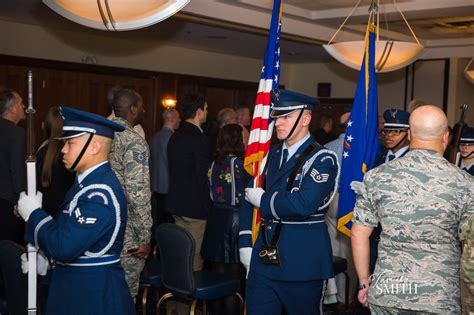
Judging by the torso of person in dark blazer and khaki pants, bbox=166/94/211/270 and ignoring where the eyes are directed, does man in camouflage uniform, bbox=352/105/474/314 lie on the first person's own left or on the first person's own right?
on the first person's own right

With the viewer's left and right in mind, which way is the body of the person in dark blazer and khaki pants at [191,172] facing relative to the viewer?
facing away from the viewer and to the right of the viewer

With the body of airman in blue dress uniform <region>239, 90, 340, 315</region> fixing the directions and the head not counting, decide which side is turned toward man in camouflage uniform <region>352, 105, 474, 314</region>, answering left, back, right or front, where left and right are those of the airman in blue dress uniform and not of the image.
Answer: left

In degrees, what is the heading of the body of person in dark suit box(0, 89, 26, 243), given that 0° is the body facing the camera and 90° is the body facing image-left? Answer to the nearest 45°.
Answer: approximately 225°

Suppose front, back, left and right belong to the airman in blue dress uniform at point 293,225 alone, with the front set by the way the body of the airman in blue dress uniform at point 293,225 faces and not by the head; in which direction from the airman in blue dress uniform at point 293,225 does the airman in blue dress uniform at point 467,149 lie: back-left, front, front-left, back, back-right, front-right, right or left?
back

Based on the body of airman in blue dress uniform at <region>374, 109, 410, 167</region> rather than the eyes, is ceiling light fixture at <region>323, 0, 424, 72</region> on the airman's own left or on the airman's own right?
on the airman's own right
